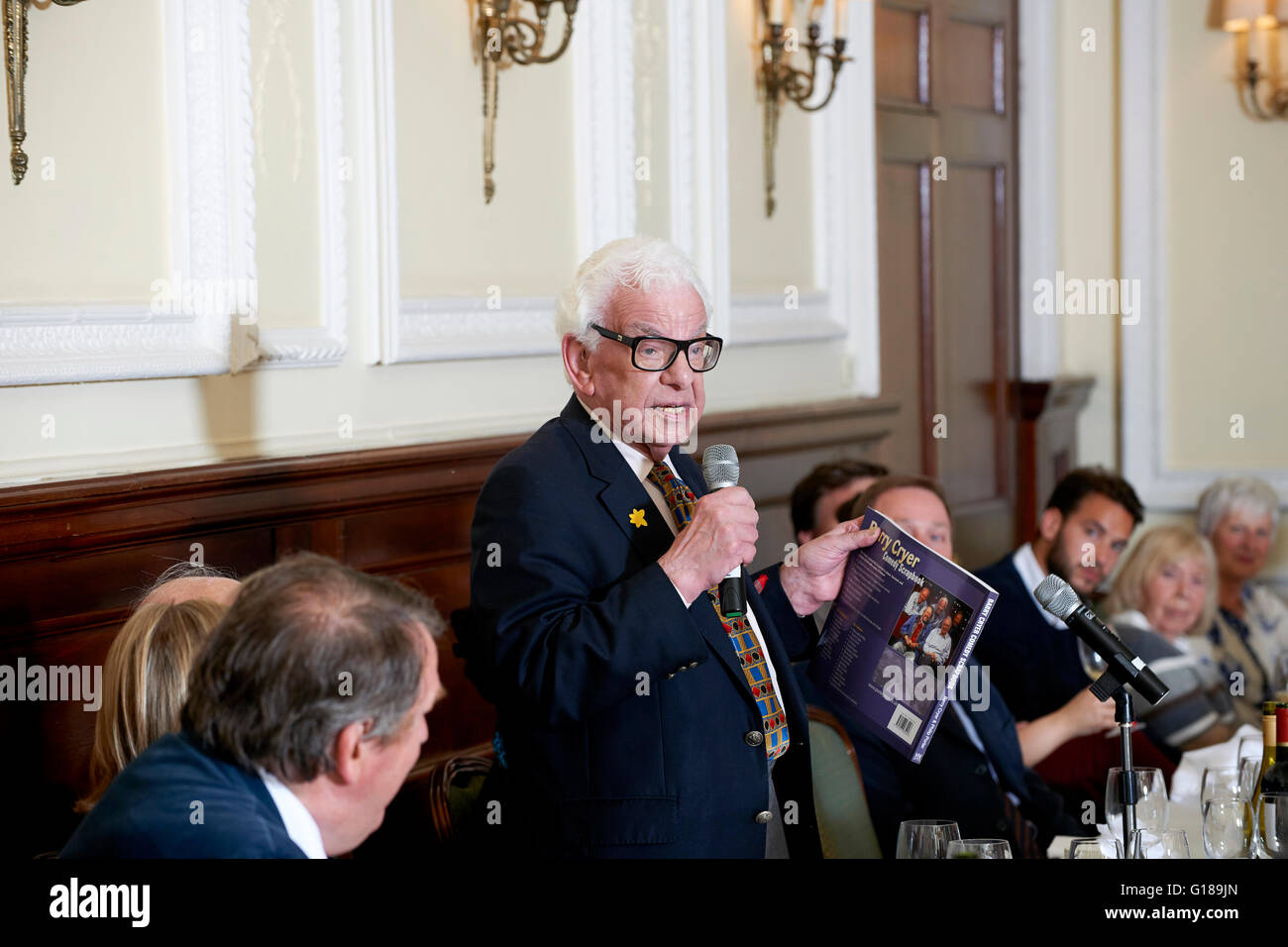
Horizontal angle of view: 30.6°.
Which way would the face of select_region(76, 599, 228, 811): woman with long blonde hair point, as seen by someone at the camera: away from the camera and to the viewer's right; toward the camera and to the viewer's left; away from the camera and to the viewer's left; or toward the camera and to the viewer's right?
away from the camera and to the viewer's right

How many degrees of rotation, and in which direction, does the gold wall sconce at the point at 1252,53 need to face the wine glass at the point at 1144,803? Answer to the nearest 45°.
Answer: approximately 45° to its left

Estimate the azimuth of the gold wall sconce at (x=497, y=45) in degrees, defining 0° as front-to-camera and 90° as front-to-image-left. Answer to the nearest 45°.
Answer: approximately 315°

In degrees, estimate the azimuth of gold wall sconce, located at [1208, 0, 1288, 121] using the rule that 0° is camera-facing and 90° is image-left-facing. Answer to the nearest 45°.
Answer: approximately 45°

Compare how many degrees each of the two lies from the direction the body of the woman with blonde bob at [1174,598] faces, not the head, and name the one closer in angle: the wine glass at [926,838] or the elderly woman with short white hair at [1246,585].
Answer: the wine glass

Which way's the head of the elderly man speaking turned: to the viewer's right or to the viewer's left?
to the viewer's right

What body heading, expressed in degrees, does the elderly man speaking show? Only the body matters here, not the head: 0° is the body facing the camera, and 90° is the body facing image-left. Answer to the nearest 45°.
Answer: approximately 315°

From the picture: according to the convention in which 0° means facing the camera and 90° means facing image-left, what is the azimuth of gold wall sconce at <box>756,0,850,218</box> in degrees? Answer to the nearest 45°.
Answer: approximately 315°

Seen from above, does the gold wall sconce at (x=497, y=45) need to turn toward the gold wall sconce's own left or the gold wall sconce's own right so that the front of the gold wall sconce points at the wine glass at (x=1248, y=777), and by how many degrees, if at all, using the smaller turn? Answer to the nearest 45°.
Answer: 0° — it already faces it

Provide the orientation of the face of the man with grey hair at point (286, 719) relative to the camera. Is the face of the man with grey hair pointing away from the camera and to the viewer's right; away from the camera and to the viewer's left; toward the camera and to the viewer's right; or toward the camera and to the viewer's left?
away from the camera and to the viewer's right

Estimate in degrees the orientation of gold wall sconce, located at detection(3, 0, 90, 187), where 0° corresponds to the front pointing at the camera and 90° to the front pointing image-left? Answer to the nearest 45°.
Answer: approximately 315°

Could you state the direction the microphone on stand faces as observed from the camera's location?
facing to the left of the viewer

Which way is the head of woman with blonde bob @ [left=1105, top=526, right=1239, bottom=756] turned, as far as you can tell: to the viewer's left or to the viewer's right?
to the viewer's left
